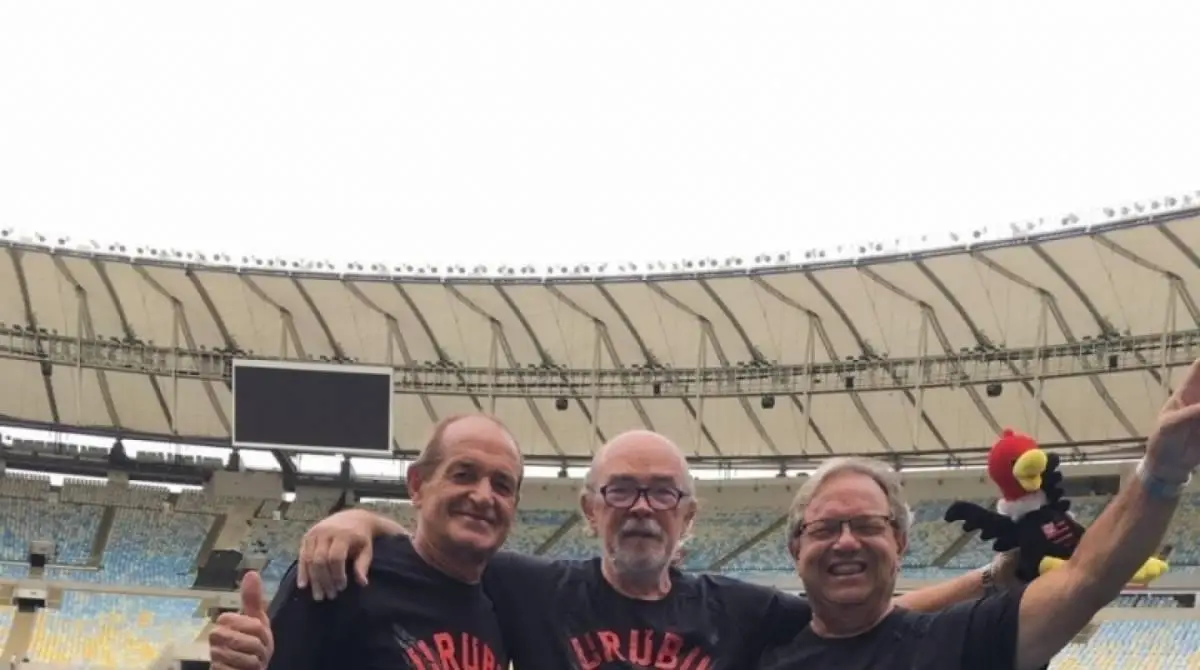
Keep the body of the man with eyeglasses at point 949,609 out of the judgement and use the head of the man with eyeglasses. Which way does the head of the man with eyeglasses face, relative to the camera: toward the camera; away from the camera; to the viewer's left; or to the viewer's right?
toward the camera

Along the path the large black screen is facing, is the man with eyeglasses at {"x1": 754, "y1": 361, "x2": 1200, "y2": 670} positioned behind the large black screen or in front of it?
in front

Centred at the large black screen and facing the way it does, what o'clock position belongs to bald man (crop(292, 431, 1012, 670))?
The bald man is roughly at 12 o'clock from the large black screen.

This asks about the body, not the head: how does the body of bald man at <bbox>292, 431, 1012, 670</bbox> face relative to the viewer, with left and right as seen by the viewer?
facing the viewer

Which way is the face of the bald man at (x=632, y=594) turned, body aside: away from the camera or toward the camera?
toward the camera

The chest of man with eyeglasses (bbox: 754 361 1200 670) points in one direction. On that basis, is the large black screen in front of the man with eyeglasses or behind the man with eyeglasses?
behind

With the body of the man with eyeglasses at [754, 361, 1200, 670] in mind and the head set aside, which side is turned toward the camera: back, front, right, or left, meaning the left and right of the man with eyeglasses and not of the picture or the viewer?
front

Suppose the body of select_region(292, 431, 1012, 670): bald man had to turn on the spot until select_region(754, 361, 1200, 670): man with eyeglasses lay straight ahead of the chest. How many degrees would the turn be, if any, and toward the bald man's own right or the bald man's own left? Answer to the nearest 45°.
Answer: approximately 90° to the bald man's own left

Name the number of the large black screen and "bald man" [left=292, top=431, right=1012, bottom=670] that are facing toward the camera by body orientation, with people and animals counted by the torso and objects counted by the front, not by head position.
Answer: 2

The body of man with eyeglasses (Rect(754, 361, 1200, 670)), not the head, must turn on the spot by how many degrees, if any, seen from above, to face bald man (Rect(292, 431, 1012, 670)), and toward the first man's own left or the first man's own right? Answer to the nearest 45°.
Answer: approximately 90° to the first man's own right

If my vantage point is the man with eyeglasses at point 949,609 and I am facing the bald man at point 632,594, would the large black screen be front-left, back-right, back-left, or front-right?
front-right

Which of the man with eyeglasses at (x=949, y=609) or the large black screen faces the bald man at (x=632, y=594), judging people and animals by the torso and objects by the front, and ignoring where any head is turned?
the large black screen

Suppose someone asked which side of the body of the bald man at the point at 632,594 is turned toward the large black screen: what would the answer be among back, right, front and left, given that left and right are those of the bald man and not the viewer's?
back

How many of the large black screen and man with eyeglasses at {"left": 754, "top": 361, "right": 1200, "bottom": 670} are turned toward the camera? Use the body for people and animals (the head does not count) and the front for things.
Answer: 2
